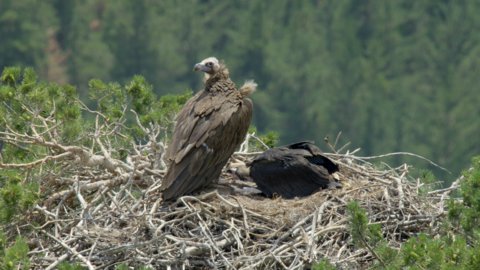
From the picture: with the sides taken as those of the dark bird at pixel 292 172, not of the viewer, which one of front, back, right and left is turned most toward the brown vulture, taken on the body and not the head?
front

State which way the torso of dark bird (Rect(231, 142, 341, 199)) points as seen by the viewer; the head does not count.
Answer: to the viewer's left

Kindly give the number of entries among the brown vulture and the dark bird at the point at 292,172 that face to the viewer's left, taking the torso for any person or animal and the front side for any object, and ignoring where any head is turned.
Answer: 1
